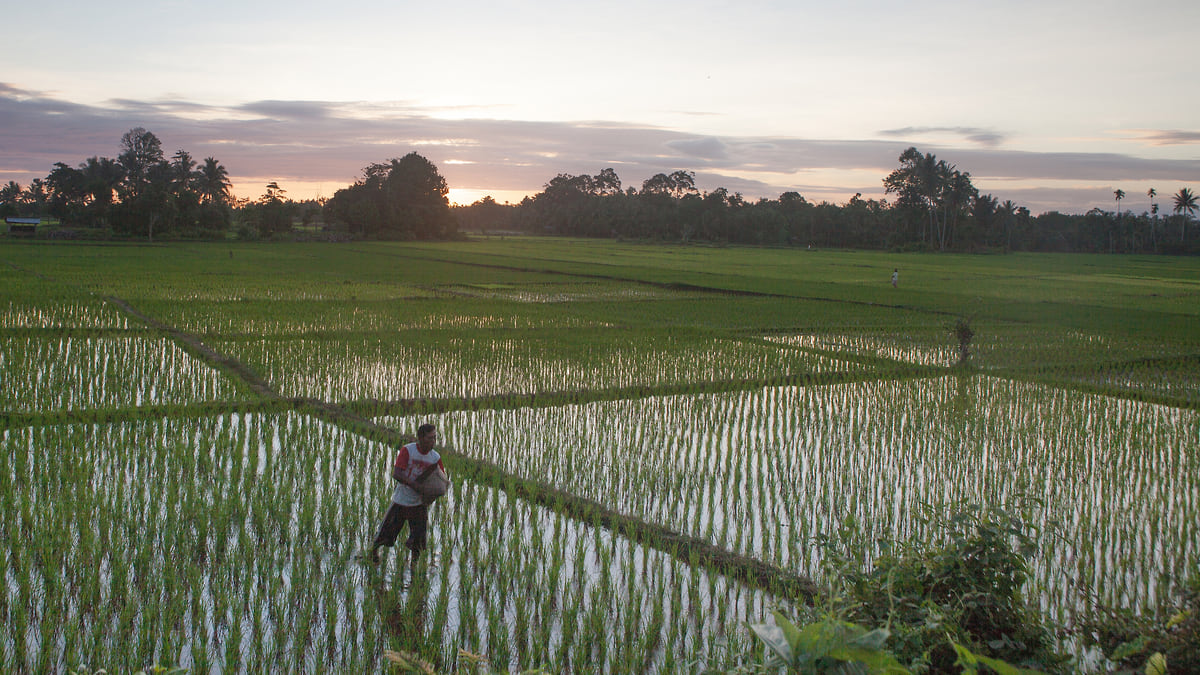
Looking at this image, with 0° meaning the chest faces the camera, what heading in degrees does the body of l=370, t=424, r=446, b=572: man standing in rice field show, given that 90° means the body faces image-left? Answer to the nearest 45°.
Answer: approximately 315°
